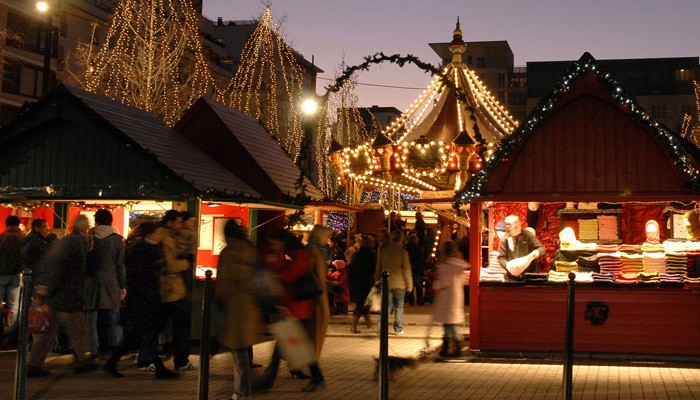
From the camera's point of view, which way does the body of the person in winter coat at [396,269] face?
away from the camera

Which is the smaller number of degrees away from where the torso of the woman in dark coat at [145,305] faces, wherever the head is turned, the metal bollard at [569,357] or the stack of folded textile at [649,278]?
the stack of folded textile

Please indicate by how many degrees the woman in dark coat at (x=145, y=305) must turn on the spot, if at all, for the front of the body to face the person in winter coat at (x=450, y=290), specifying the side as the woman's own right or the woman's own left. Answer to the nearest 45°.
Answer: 0° — they already face them

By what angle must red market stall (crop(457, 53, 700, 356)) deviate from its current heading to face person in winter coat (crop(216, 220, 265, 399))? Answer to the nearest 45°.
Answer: approximately 45° to its right

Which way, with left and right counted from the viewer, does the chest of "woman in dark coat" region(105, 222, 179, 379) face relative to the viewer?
facing to the right of the viewer

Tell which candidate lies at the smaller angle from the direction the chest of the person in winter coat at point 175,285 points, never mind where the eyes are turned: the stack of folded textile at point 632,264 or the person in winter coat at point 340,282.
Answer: the stack of folded textile
